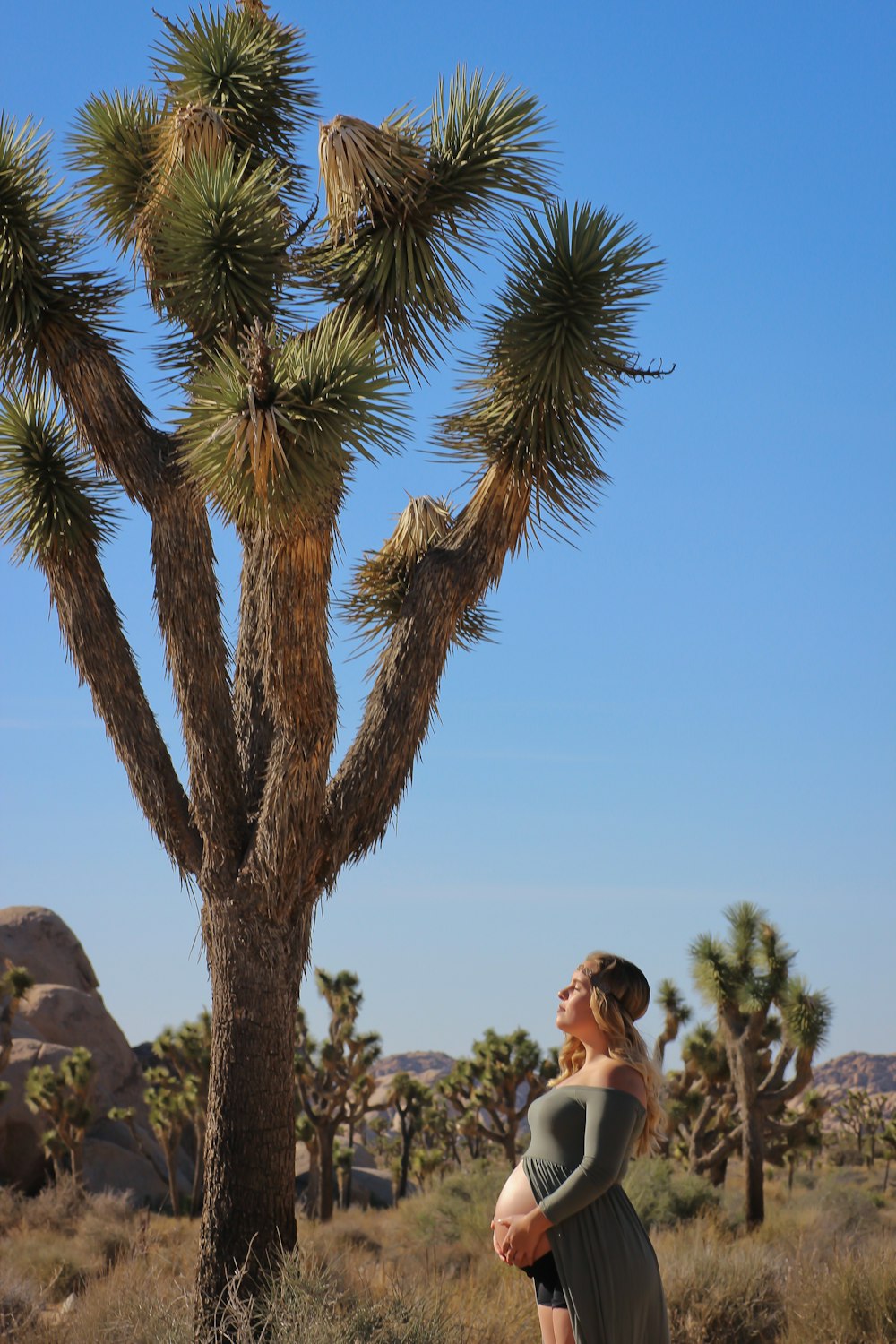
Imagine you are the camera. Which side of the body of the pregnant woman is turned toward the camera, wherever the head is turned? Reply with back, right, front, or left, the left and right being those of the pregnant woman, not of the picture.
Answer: left

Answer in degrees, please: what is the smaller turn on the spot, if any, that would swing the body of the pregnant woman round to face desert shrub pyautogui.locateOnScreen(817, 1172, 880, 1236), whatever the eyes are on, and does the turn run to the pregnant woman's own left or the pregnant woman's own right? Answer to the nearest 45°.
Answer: approximately 90° to the pregnant woman's own right

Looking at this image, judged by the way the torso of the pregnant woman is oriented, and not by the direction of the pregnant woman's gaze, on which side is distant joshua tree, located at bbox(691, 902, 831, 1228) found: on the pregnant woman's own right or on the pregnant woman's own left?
on the pregnant woman's own right

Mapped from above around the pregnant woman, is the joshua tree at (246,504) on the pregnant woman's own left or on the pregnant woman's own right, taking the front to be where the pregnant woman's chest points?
on the pregnant woman's own right

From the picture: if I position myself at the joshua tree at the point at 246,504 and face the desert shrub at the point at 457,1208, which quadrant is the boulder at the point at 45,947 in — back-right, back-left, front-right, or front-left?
front-left

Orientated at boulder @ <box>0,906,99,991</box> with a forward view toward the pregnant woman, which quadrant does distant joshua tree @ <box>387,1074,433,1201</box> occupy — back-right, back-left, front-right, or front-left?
front-left

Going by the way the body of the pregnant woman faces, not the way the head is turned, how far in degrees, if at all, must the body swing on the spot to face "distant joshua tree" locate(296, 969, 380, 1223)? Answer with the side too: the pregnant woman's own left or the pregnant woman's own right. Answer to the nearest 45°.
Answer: approximately 90° to the pregnant woman's own right

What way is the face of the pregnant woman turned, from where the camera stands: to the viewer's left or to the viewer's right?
to the viewer's left

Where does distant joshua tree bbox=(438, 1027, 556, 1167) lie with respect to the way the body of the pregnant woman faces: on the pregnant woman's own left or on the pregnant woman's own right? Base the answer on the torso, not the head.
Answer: on the pregnant woman's own right

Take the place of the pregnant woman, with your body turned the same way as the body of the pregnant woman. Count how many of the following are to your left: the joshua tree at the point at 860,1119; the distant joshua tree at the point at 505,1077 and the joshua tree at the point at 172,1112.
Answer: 0

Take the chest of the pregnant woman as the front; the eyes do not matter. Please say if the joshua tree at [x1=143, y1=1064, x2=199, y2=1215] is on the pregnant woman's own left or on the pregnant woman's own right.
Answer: on the pregnant woman's own right

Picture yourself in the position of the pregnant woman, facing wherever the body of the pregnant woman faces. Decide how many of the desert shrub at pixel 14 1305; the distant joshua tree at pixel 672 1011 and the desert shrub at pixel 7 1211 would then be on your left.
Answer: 0

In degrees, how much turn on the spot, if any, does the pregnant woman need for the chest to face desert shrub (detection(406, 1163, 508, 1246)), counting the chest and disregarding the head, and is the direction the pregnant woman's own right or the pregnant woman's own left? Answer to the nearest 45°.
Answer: approximately 90° to the pregnant woman's own right
